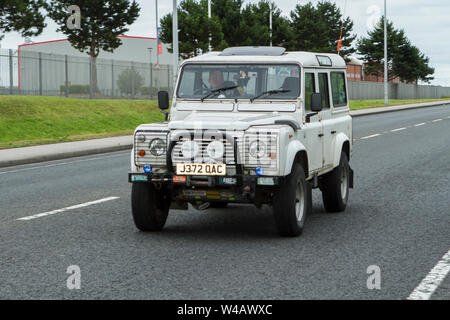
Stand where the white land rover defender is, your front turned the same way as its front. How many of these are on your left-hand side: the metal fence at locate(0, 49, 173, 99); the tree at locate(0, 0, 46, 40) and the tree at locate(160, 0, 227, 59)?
0

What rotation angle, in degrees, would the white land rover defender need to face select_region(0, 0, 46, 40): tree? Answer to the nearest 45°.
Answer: approximately 135° to its right

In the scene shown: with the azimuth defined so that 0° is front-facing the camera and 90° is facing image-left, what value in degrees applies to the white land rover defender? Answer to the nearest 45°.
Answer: approximately 45°

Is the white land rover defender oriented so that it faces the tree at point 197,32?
no

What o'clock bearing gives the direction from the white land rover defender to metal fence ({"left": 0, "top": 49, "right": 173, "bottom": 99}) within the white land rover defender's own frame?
The metal fence is roughly at 4 o'clock from the white land rover defender.

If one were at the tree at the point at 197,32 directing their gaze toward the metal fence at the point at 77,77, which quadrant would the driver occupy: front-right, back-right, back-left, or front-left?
front-left

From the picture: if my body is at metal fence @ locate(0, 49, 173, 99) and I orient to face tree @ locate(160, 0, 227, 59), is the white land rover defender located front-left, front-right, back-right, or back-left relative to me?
back-right
